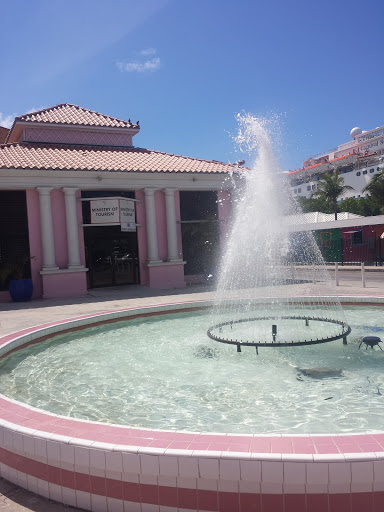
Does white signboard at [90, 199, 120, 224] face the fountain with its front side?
yes

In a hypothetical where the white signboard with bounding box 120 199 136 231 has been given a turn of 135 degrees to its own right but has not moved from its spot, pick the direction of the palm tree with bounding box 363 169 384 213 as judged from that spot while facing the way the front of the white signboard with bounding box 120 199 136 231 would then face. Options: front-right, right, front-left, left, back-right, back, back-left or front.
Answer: right

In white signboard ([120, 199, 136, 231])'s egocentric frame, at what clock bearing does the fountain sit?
The fountain is roughly at 12 o'clock from the white signboard.

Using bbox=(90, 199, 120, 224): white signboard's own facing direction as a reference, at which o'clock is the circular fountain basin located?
The circular fountain basin is roughly at 12 o'clock from the white signboard.

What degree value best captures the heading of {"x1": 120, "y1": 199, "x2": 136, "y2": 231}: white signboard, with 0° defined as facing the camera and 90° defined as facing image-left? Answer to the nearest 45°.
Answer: approximately 0°

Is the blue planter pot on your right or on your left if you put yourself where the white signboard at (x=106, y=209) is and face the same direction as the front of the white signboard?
on your right

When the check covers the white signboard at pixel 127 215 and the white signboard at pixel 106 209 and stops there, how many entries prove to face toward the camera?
2

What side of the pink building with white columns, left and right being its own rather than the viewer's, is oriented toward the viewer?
front

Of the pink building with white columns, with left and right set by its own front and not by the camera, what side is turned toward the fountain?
front

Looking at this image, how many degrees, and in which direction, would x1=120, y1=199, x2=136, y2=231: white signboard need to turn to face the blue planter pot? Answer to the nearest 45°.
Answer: approximately 45° to its right

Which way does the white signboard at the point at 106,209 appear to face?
toward the camera

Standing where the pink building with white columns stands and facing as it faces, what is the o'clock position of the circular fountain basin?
The circular fountain basin is roughly at 12 o'clock from the pink building with white columns.
